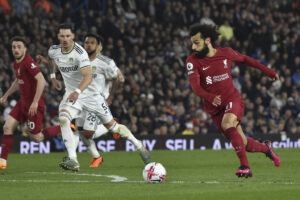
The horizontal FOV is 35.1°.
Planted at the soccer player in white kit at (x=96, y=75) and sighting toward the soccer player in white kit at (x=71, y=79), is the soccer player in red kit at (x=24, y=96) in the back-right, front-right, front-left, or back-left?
front-right

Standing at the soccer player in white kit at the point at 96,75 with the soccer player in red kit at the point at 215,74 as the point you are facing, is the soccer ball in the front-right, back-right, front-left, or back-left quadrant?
front-right

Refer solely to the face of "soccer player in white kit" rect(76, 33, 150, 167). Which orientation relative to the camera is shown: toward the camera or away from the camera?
toward the camera

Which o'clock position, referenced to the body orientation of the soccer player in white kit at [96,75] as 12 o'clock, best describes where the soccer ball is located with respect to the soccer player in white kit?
The soccer ball is roughly at 10 o'clock from the soccer player in white kit.

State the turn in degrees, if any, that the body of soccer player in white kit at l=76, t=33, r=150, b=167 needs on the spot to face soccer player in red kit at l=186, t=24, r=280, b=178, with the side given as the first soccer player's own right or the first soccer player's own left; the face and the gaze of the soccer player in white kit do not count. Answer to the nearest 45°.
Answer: approximately 90° to the first soccer player's own left

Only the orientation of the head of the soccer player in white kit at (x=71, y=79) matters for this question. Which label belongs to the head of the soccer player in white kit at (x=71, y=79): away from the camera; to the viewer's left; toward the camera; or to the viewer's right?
toward the camera

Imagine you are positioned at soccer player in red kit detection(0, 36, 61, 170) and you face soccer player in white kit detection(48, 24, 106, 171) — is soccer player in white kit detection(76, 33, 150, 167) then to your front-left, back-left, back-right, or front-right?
front-left
